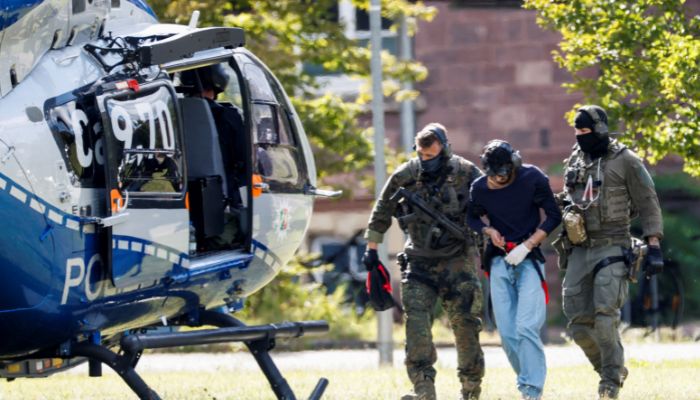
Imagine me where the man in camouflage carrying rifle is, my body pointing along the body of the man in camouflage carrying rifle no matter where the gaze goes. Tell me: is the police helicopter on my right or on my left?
on my right

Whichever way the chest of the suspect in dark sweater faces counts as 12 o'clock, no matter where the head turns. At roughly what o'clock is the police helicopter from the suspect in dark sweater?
The police helicopter is roughly at 2 o'clock from the suspect in dark sweater.

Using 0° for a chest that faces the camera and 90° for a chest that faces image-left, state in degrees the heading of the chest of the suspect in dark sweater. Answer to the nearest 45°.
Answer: approximately 0°

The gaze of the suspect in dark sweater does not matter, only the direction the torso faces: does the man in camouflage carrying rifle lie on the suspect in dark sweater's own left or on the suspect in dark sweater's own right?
on the suspect in dark sweater's own right

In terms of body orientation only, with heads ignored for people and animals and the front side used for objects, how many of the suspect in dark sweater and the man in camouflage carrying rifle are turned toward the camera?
2
